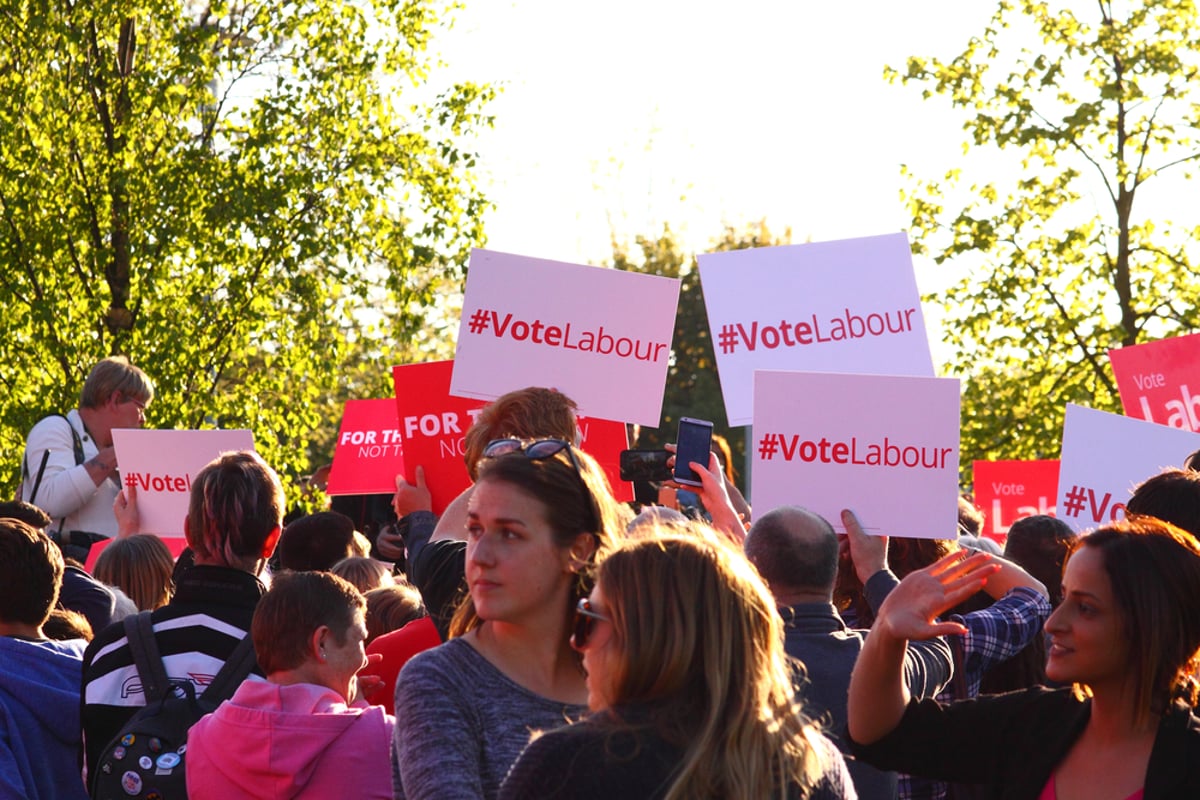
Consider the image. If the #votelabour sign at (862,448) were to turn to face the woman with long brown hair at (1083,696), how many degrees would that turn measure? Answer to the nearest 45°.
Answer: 0° — it already faces them

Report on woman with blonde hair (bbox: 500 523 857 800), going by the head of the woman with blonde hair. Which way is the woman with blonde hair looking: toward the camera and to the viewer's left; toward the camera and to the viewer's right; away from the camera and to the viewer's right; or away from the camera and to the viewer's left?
away from the camera and to the viewer's left

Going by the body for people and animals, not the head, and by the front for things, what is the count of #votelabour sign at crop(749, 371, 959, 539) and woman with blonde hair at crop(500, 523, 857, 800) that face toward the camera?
1

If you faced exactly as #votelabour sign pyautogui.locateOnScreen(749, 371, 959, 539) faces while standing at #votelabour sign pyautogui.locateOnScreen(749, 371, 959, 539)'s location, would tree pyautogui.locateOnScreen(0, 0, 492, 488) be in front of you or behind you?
behind

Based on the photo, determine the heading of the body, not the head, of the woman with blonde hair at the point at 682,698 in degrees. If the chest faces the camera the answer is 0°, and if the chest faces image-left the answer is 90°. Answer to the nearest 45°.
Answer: approximately 135°

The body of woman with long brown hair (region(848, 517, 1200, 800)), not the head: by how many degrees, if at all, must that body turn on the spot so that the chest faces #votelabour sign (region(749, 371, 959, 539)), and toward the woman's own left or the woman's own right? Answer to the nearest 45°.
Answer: approximately 135° to the woman's own right

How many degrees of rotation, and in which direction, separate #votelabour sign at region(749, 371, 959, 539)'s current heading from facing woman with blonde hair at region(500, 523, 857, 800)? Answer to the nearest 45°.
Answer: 0° — it already faces them

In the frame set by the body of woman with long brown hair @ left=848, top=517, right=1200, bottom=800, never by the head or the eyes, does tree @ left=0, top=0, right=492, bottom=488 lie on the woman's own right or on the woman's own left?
on the woman's own right

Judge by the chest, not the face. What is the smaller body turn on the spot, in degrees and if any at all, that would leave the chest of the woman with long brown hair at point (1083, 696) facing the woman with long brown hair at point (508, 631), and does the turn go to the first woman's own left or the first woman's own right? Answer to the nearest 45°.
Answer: approximately 45° to the first woman's own right

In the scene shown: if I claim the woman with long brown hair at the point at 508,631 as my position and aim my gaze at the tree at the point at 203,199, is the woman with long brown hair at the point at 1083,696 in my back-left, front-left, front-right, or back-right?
back-right

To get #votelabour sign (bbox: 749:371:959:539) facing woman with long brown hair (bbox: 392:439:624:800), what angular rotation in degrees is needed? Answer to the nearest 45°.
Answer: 0° — it already faces them
